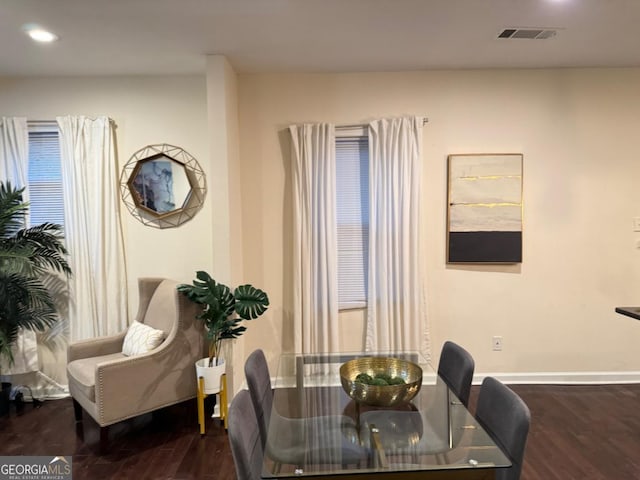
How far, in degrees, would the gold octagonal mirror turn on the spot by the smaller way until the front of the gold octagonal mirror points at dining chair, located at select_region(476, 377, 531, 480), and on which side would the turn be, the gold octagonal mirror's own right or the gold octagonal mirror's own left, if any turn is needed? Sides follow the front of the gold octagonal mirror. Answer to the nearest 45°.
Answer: approximately 45° to the gold octagonal mirror's own left

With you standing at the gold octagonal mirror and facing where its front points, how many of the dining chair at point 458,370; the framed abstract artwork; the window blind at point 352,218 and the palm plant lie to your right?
1

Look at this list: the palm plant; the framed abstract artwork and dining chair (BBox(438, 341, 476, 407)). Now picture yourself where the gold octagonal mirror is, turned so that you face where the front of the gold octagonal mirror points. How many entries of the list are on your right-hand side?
1

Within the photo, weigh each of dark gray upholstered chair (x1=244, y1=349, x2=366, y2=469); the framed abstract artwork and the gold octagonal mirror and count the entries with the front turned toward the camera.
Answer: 2

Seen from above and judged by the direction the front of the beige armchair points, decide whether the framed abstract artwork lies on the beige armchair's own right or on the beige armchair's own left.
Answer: on the beige armchair's own left

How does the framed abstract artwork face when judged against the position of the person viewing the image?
facing the viewer

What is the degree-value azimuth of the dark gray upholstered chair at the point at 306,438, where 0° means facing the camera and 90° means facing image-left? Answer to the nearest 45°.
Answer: approximately 270°

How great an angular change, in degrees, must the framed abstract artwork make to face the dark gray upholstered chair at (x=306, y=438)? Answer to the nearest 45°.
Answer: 0° — it already faces it

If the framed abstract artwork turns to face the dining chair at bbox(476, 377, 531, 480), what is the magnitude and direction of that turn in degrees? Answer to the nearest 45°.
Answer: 0° — it already faces it

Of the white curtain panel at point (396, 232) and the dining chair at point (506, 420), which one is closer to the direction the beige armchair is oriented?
the dining chair

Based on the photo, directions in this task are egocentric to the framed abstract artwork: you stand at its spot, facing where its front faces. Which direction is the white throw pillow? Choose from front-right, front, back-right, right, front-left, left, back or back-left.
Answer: front-right

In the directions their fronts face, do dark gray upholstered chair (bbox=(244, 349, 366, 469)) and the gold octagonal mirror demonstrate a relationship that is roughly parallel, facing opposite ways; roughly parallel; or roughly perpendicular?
roughly perpendicular

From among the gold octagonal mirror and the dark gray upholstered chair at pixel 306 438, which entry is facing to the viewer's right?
the dark gray upholstered chair

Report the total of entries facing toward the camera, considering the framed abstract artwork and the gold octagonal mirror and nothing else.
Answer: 2
